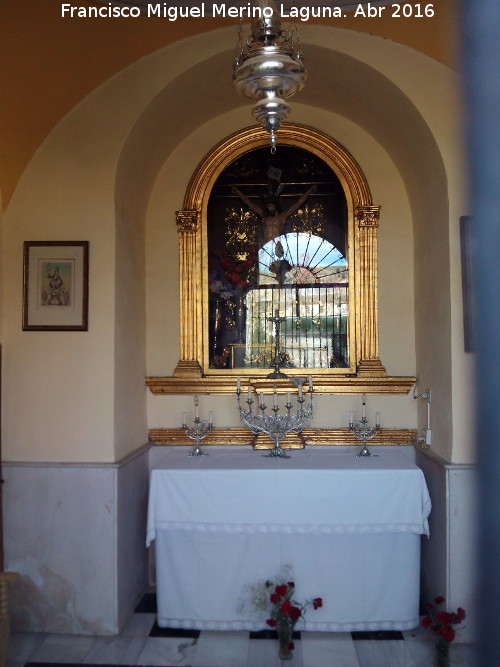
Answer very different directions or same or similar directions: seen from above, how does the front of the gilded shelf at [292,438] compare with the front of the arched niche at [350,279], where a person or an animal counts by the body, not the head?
same or similar directions

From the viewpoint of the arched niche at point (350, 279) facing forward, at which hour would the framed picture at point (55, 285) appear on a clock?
The framed picture is roughly at 2 o'clock from the arched niche.

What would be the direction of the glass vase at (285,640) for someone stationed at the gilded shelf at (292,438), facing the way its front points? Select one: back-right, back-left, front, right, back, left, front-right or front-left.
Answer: front

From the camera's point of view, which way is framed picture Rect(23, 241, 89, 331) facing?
toward the camera

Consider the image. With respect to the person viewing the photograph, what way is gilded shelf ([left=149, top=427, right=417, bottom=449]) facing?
facing the viewer

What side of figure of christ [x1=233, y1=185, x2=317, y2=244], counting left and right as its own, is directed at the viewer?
front

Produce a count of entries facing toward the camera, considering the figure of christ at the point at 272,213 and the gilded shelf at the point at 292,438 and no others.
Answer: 2

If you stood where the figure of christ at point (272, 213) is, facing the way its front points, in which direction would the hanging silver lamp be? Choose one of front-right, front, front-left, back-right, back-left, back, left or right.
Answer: front

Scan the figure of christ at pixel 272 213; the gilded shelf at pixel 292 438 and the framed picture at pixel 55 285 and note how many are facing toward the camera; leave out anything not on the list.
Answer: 3
